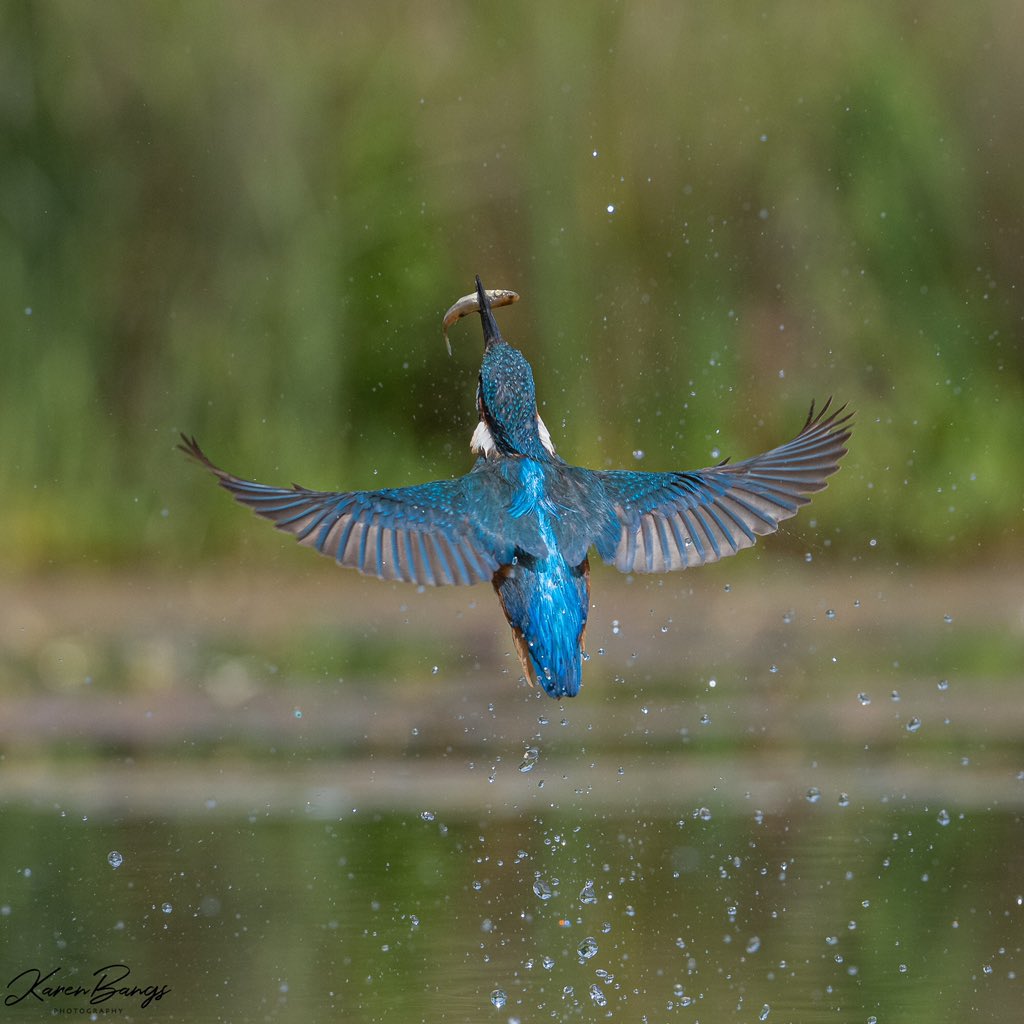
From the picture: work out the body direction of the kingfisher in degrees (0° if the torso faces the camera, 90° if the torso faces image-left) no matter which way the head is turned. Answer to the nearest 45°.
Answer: approximately 180°
